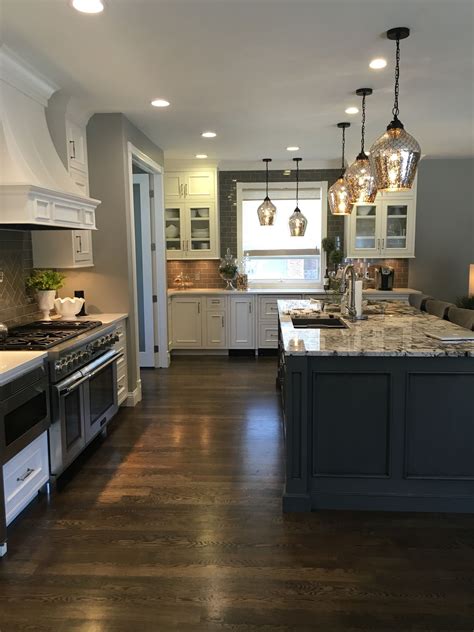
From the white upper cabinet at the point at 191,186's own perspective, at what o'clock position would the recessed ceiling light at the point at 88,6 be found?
The recessed ceiling light is roughly at 12 o'clock from the white upper cabinet.

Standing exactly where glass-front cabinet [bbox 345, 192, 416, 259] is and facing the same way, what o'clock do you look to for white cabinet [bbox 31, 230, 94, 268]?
The white cabinet is roughly at 1 o'clock from the glass-front cabinet.

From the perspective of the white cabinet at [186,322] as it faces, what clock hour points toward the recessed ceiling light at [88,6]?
The recessed ceiling light is roughly at 12 o'clock from the white cabinet.

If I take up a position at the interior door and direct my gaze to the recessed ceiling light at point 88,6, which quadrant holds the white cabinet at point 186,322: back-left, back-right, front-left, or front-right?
back-left

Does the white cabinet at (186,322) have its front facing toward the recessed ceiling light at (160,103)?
yes

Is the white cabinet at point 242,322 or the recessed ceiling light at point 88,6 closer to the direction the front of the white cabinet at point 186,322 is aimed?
the recessed ceiling light

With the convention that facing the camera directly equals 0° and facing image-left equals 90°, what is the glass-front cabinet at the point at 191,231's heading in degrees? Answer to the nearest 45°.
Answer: approximately 0°

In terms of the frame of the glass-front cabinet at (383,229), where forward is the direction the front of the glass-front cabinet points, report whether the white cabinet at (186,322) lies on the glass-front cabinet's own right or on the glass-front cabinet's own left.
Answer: on the glass-front cabinet's own right

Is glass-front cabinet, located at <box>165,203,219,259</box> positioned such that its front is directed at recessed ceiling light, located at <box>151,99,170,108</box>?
yes
